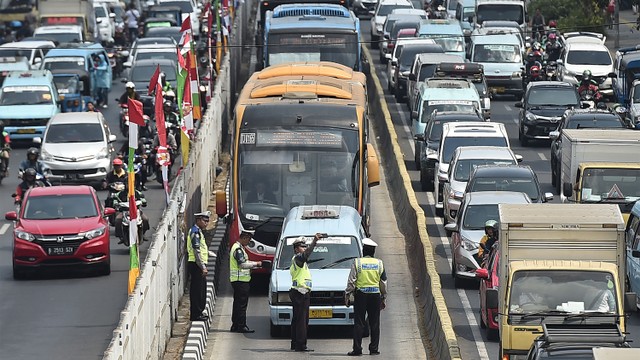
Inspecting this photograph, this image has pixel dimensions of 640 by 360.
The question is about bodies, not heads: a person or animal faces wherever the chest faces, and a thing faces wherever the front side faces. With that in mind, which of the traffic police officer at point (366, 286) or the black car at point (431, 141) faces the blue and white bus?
the traffic police officer

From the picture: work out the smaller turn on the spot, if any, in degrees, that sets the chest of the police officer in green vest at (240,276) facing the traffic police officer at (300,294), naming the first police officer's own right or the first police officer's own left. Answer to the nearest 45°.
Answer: approximately 45° to the first police officer's own right

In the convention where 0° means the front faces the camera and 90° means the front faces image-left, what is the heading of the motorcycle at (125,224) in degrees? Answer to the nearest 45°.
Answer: approximately 0°

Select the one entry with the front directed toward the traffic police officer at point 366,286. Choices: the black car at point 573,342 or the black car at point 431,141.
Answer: the black car at point 431,141

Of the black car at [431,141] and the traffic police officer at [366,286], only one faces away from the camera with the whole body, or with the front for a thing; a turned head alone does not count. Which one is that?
the traffic police officer

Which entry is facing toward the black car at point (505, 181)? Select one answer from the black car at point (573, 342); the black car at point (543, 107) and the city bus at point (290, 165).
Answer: the black car at point (543, 107)

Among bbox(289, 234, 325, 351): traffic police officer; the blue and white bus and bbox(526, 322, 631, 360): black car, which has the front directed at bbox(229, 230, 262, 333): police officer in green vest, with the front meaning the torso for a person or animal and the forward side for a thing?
the blue and white bus

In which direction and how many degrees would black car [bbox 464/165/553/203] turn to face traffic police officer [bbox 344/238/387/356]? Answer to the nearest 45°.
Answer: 0° — it already faces them

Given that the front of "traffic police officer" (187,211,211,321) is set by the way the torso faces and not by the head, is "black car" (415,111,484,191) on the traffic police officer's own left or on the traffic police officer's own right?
on the traffic police officer's own left

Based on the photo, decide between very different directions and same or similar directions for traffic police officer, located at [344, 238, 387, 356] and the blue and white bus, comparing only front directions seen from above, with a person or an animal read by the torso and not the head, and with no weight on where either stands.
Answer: very different directions

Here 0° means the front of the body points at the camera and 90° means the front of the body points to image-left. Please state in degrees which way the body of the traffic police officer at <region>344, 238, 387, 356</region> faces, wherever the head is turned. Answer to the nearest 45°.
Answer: approximately 180°

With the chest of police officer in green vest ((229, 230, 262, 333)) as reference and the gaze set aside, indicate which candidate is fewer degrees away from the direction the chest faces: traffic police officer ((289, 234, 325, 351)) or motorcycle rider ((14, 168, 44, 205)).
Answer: the traffic police officer
